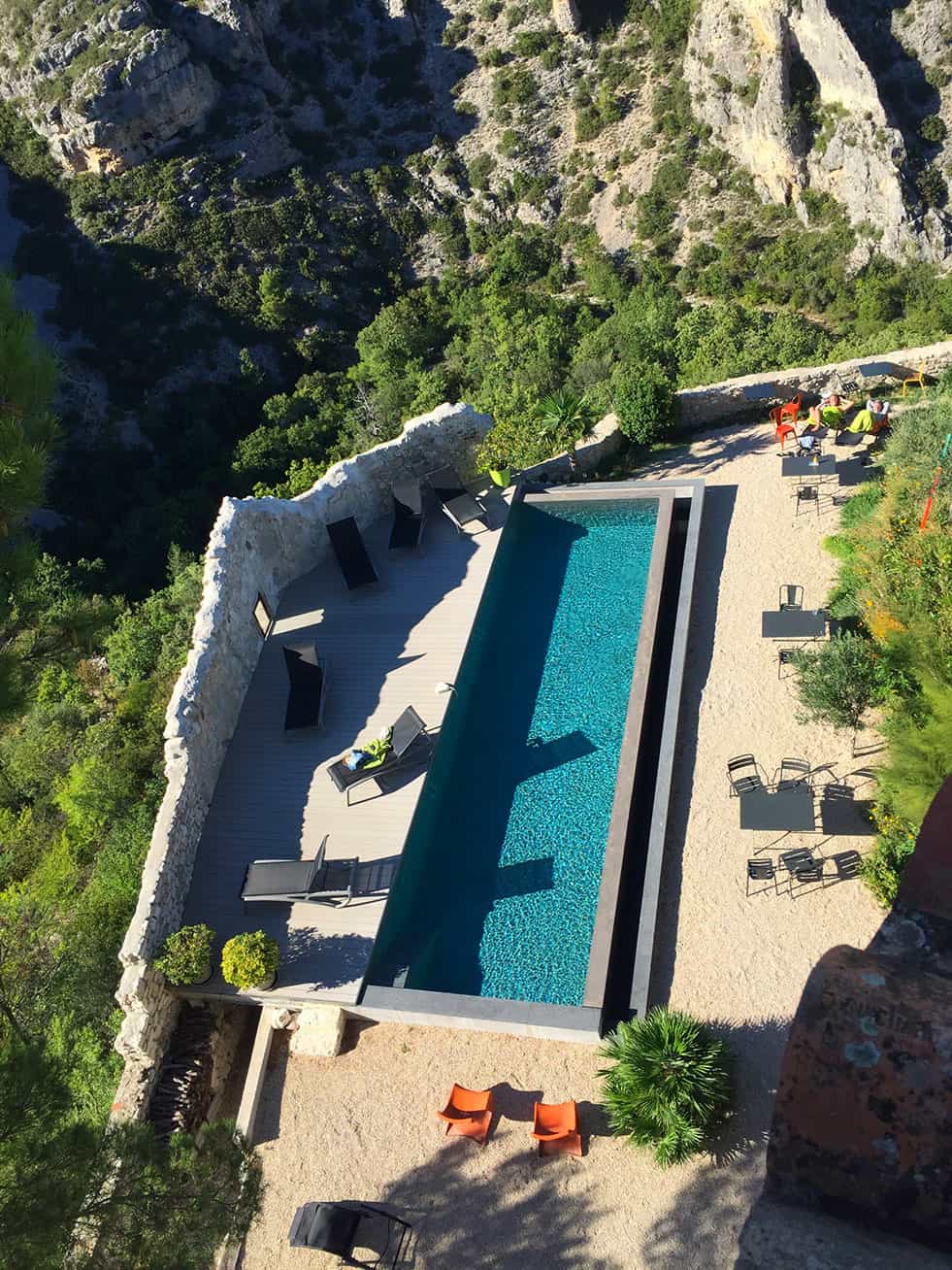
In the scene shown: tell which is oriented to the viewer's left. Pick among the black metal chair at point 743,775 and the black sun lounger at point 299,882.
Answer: the black sun lounger

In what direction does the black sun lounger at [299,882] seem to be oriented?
to the viewer's left

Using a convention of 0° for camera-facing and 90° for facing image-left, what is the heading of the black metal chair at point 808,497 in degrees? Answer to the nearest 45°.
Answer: approximately 180°

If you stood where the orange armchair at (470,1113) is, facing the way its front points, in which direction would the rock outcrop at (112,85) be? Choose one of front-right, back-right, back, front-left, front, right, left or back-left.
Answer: back-right

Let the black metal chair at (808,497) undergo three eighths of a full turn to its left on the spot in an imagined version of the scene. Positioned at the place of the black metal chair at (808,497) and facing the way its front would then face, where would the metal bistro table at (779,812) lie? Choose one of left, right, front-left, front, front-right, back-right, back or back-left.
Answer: front-left

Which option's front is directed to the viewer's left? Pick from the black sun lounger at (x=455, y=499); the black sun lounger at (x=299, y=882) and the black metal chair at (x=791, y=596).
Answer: the black sun lounger at (x=299, y=882)

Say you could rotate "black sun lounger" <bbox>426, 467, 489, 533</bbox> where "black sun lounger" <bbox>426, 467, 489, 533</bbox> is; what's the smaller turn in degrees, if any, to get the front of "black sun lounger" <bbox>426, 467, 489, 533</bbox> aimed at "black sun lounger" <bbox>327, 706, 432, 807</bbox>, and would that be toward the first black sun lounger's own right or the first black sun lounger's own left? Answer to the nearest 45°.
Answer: approximately 45° to the first black sun lounger's own right

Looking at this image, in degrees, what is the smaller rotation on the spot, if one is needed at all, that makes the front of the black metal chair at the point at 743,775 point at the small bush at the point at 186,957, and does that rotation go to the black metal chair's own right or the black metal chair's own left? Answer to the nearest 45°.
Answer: approximately 90° to the black metal chair's own right

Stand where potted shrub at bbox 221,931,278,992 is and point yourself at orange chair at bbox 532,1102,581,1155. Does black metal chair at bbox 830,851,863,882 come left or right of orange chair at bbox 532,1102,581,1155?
left

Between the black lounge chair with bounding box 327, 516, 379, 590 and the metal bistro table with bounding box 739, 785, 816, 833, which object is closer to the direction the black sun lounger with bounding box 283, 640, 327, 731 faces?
the metal bistro table

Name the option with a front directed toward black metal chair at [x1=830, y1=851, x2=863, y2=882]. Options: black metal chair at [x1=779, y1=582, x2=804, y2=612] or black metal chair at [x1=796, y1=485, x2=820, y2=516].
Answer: black metal chair at [x1=779, y1=582, x2=804, y2=612]
